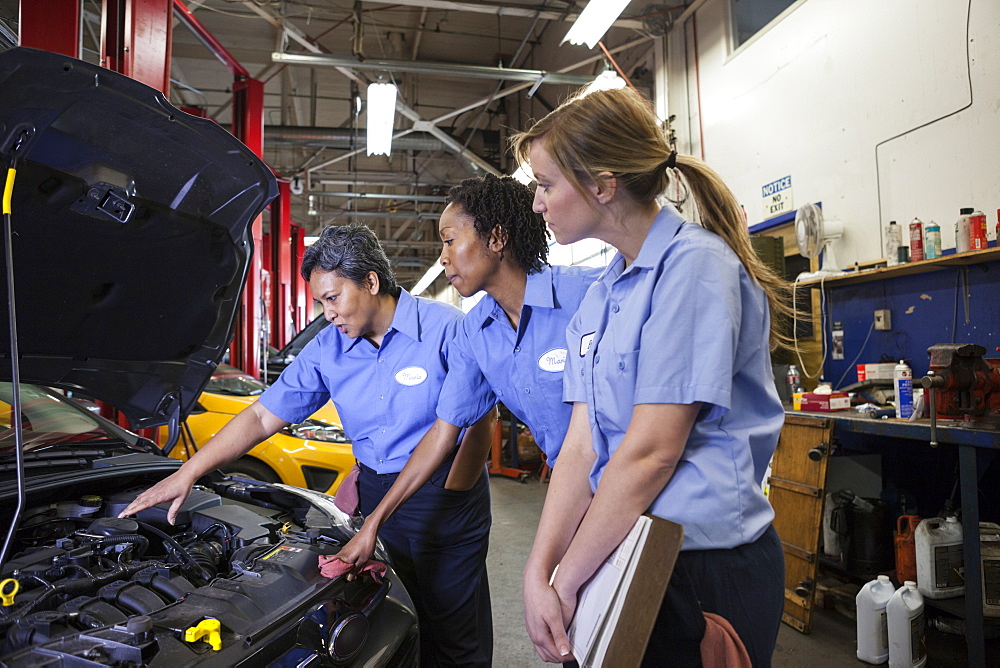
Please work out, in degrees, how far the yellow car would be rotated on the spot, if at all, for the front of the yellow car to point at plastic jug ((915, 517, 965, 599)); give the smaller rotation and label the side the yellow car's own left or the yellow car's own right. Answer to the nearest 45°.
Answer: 0° — it already faces it

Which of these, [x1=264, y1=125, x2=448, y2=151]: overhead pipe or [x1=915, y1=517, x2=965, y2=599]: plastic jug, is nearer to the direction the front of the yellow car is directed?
the plastic jug

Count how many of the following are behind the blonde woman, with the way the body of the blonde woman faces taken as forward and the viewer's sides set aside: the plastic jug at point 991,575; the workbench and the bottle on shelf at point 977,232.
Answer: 3

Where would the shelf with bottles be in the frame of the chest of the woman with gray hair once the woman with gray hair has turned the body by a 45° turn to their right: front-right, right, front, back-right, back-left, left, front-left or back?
back

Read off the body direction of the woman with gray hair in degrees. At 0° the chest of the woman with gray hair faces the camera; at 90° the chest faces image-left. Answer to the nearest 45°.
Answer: approximately 45°

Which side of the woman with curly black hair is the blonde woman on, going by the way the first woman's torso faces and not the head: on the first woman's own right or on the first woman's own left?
on the first woman's own left

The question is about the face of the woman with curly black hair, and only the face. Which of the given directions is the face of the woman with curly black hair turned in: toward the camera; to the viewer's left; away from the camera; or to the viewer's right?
to the viewer's left

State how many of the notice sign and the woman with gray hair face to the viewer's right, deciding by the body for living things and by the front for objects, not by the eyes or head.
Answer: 0

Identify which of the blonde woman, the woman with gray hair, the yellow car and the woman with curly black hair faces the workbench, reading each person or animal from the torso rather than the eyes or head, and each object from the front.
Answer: the yellow car

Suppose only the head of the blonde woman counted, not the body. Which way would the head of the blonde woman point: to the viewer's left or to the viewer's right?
to the viewer's left
